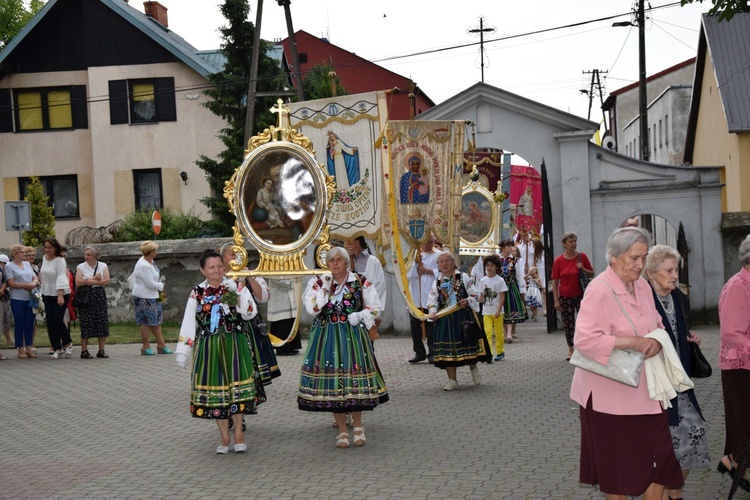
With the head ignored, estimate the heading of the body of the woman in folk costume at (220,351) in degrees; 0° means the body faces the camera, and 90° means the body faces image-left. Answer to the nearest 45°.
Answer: approximately 0°

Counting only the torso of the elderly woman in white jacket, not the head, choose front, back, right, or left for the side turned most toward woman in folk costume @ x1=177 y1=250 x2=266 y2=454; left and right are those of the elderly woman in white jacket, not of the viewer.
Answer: right

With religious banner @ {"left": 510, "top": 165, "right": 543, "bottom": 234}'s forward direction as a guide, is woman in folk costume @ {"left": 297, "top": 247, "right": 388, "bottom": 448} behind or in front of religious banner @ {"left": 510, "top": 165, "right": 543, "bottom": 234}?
in front

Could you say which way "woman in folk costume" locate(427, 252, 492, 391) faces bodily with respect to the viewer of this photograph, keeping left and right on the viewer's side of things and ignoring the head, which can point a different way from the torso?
facing the viewer and to the left of the viewer

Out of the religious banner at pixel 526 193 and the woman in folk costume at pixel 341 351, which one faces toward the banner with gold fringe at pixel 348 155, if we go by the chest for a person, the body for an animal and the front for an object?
the religious banner

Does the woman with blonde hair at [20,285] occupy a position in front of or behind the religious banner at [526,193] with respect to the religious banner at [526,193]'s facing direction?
in front
